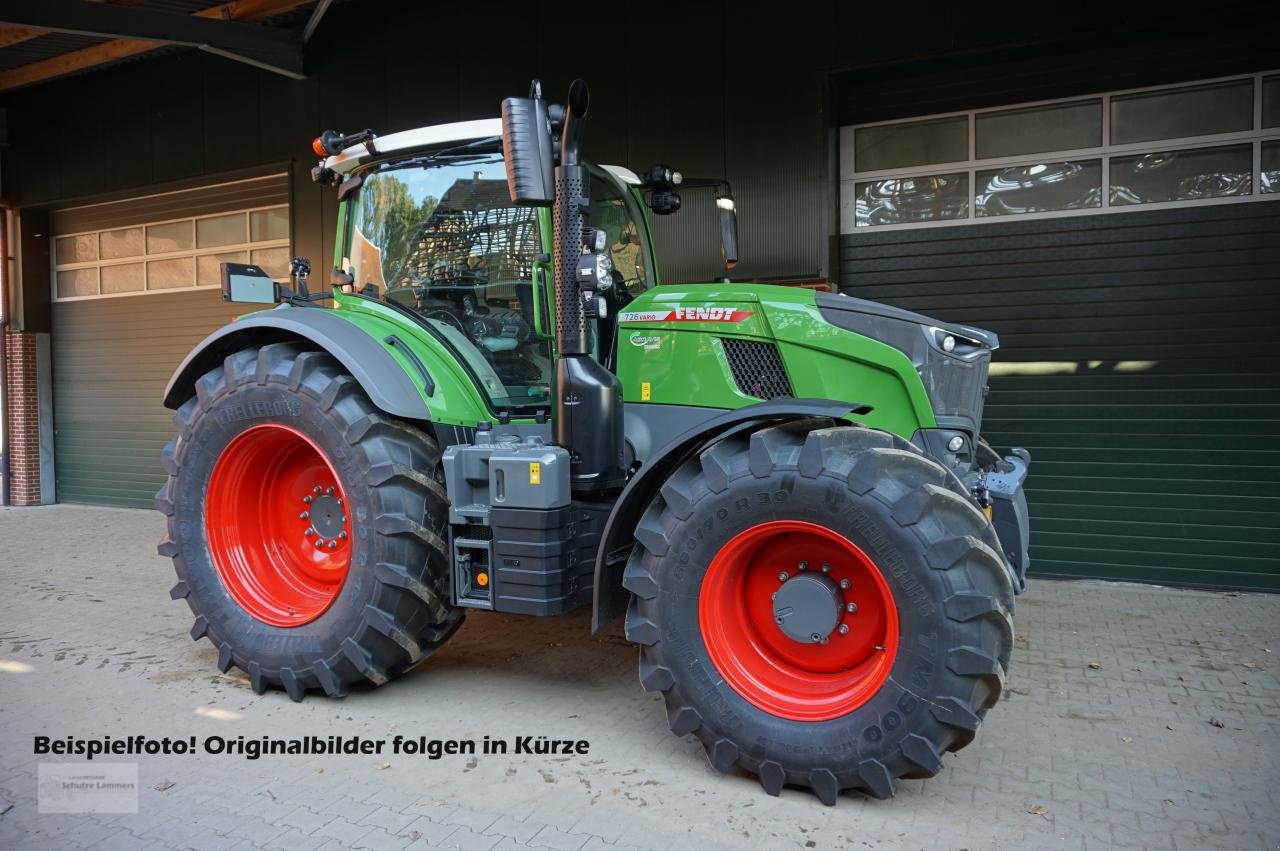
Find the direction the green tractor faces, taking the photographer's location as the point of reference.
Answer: facing the viewer and to the right of the viewer

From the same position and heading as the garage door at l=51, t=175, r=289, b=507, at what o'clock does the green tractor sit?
The green tractor is roughly at 10 o'clock from the garage door.

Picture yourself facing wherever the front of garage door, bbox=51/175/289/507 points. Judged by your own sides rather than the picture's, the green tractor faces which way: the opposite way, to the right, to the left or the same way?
to the left

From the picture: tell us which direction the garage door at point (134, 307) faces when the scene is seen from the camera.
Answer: facing the viewer and to the left of the viewer

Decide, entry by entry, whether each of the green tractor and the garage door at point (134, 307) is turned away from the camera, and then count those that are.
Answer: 0

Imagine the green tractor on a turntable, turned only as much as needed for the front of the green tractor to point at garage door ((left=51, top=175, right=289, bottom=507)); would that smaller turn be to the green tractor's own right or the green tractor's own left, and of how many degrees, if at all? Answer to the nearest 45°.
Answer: approximately 180°

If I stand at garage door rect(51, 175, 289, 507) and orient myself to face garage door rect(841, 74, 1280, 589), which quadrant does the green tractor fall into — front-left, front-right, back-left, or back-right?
front-right

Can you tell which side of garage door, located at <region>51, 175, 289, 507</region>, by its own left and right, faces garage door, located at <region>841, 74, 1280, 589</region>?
left

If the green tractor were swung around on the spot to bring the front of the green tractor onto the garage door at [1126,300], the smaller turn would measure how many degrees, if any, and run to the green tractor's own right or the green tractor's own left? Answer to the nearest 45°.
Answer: approximately 90° to the green tractor's own left
